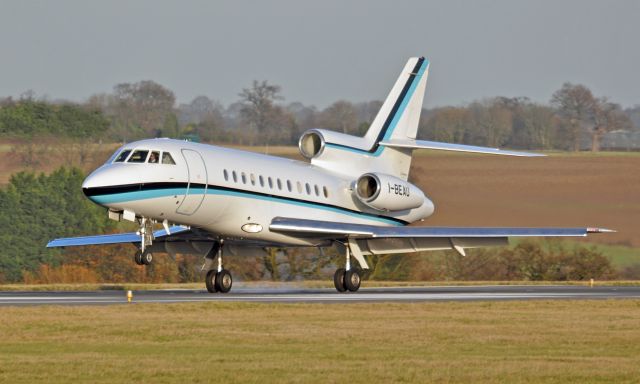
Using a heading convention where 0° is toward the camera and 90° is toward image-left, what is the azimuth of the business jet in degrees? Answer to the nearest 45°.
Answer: approximately 45°
